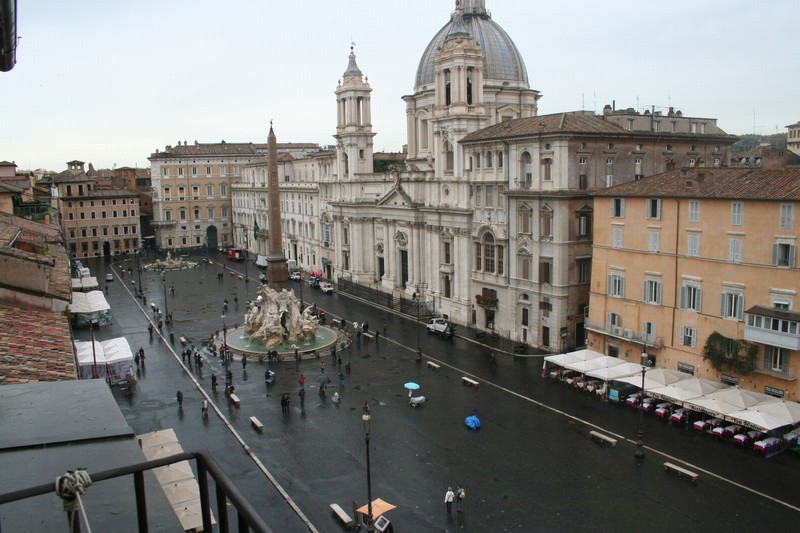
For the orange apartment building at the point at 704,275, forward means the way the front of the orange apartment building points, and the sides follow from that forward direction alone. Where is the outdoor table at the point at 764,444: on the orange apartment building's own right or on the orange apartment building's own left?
on the orange apartment building's own left

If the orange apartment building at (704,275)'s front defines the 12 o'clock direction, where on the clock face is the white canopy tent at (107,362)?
The white canopy tent is roughly at 1 o'clock from the orange apartment building.

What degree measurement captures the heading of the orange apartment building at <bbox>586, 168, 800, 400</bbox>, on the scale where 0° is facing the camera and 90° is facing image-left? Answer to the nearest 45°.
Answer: approximately 45°

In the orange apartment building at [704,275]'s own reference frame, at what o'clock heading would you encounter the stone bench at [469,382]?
The stone bench is roughly at 1 o'clock from the orange apartment building.

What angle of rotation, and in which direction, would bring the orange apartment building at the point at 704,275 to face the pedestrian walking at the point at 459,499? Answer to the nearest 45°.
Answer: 0° — it already faces them

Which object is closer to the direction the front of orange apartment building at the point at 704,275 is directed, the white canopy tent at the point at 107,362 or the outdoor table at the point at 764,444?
the white canopy tent
